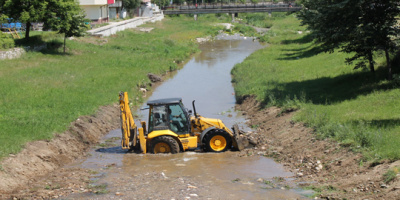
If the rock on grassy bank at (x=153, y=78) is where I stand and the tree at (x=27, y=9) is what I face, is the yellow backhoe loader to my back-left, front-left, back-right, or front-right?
back-left

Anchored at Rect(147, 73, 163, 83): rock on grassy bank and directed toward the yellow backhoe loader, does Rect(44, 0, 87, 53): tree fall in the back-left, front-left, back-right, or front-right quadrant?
back-right

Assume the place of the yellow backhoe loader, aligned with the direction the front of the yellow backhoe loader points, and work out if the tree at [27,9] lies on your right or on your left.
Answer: on your left

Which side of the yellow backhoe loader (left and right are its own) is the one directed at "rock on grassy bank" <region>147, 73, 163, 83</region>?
left

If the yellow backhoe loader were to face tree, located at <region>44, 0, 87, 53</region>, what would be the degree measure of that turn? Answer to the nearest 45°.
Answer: approximately 90° to its left

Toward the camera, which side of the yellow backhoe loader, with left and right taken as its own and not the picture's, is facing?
right
